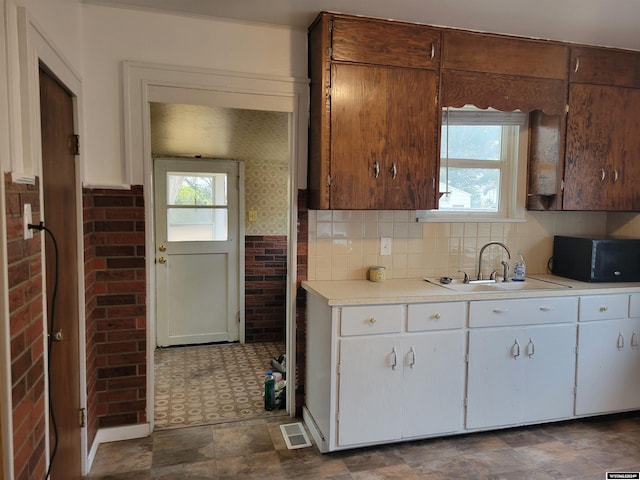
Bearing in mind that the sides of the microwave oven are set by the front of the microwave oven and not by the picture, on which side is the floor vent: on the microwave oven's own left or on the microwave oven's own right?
on the microwave oven's own right

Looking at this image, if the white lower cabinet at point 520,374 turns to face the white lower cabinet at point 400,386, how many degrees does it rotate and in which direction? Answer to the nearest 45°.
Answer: approximately 90° to its right

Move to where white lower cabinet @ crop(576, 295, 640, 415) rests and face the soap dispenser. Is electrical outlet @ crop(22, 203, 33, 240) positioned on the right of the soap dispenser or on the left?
left

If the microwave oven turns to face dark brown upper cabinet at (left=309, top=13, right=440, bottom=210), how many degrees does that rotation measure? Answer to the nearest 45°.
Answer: approximately 90° to its right

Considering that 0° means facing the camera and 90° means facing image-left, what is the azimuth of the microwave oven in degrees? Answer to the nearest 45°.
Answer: approximately 315°

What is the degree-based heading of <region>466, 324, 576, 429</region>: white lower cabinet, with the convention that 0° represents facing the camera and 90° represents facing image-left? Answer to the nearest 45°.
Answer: approximately 315°

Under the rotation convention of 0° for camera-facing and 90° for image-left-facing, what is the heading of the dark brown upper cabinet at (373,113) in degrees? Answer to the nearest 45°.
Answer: approximately 315°

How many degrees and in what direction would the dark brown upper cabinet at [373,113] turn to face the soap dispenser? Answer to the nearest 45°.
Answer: approximately 90° to its left
